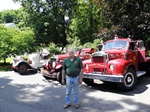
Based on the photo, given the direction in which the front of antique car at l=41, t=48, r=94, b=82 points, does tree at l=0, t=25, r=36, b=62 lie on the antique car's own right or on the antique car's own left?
on the antique car's own right

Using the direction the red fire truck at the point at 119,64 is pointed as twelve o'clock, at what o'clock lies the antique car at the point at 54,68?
The antique car is roughly at 2 o'clock from the red fire truck.

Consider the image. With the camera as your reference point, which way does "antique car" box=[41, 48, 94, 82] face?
facing the viewer and to the left of the viewer

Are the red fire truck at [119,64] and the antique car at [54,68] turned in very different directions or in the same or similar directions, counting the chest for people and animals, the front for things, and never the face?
same or similar directions

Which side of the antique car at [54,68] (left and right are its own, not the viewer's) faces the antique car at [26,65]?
right

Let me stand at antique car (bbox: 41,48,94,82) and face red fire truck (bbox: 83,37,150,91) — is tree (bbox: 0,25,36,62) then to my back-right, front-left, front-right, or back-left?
back-left

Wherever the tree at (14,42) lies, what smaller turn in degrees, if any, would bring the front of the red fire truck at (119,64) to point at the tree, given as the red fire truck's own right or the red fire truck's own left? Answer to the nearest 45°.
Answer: approximately 90° to the red fire truck's own right

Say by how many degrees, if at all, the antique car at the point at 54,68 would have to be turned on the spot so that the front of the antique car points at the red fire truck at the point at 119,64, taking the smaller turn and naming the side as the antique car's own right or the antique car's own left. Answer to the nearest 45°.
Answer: approximately 90° to the antique car's own left

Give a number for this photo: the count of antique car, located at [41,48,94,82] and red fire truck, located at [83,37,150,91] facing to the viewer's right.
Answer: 0
